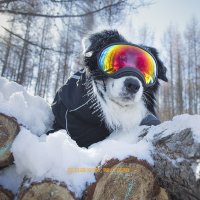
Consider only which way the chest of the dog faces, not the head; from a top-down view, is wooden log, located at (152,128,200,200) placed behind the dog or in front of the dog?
in front

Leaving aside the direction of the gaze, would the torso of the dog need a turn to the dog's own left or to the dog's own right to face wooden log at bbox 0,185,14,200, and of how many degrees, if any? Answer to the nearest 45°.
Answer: approximately 90° to the dog's own right

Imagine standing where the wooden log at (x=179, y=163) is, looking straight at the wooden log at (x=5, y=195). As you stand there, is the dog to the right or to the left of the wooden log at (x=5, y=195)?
right

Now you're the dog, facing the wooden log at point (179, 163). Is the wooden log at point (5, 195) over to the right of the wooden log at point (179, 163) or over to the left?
right

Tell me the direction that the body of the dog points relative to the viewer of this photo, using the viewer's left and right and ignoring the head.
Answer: facing the viewer and to the right of the viewer
